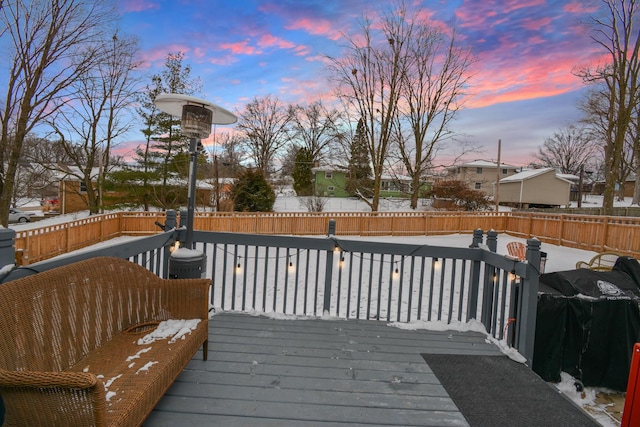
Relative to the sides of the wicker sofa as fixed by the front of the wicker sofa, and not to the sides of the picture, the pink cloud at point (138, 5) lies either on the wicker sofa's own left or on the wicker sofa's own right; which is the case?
on the wicker sofa's own left

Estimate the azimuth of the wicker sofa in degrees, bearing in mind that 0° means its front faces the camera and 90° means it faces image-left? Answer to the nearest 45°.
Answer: approximately 315°

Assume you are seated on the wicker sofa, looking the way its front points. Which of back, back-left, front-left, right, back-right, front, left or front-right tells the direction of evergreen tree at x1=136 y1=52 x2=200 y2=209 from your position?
back-left

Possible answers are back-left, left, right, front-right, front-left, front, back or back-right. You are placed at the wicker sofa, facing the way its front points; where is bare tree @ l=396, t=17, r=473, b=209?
left

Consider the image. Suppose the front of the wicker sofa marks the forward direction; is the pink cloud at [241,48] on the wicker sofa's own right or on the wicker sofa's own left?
on the wicker sofa's own left

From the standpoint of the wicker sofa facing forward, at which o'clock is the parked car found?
The parked car is roughly at 7 o'clock from the wicker sofa.

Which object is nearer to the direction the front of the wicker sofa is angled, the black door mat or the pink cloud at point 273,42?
the black door mat
